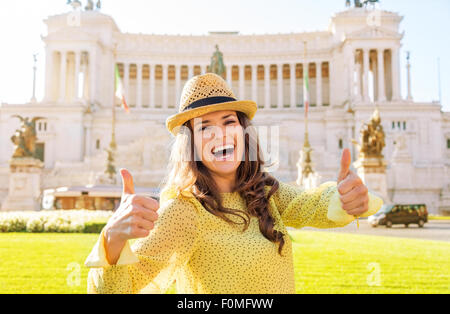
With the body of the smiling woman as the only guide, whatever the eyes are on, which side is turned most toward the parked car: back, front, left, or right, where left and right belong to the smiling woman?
back

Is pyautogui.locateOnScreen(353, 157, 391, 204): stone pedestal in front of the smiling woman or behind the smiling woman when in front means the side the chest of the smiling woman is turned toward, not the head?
behind

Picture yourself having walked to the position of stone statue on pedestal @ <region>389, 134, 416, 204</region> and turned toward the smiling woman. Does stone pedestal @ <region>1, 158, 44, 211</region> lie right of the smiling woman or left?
right

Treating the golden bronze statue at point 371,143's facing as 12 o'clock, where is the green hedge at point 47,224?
The green hedge is roughly at 1 o'clock from the golden bronze statue.

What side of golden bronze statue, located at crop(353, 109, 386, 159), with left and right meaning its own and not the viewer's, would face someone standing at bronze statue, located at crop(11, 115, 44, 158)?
right

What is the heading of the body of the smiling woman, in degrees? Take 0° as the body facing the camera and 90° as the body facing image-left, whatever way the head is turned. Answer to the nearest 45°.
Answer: approximately 0°

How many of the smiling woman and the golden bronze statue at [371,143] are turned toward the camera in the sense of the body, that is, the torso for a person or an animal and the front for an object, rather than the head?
2

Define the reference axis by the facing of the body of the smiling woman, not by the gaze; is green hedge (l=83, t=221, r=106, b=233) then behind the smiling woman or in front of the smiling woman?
behind

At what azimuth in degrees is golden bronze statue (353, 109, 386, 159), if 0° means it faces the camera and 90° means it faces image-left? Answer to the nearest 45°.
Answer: approximately 0°

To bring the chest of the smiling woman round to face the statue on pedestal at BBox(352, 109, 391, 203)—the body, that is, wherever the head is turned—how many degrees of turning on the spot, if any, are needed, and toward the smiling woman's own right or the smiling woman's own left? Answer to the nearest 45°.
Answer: approximately 180°

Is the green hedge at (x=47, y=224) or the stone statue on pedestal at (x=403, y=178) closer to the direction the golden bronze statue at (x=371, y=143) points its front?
the green hedge
